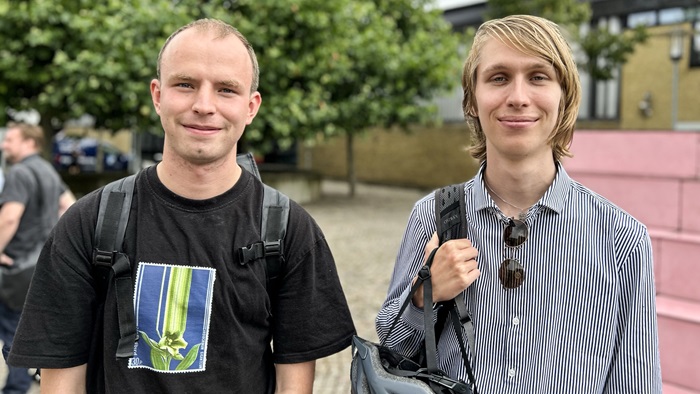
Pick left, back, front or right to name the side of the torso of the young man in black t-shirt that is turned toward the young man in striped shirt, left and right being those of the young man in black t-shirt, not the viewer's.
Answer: left

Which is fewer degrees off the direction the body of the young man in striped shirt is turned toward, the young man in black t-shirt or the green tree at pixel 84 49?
the young man in black t-shirt

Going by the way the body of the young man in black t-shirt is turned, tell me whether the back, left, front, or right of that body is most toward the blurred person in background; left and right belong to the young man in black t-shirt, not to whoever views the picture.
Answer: back

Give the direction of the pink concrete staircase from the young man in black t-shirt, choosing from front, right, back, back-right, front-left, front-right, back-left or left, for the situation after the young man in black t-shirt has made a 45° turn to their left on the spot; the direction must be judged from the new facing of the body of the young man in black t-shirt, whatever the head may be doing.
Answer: left

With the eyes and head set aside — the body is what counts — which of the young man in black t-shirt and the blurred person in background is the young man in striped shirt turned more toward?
the young man in black t-shirt

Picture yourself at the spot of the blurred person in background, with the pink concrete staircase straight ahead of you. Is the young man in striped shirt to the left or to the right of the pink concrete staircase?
right

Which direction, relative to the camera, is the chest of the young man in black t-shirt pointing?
toward the camera

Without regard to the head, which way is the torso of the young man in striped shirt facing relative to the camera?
toward the camera

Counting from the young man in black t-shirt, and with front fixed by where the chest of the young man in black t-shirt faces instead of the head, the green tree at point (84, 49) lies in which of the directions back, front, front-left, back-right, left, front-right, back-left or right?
back

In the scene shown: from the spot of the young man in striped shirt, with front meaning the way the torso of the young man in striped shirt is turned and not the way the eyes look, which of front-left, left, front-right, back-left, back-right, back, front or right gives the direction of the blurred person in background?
back-right

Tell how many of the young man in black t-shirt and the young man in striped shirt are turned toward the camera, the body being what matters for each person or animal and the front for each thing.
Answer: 2
